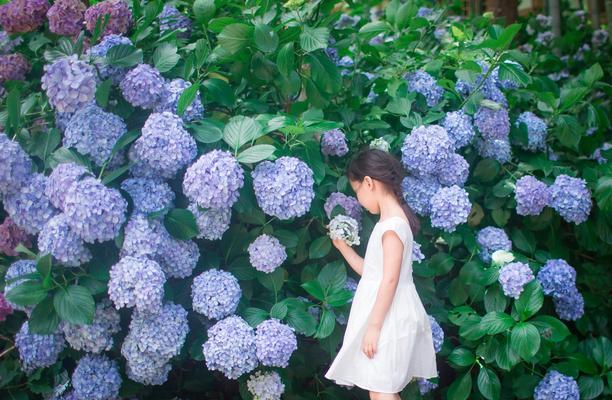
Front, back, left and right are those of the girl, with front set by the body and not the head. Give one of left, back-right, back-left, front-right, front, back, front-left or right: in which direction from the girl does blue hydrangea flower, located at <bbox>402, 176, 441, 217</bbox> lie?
right

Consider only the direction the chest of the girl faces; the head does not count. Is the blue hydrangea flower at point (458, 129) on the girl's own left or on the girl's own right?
on the girl's own right

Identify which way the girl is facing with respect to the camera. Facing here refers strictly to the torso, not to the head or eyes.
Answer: to the viewer's left

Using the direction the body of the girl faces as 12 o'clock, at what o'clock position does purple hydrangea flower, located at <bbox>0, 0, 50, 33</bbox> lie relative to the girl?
The purple hydrangea flower is roughly at 1 o'clock from the girl.

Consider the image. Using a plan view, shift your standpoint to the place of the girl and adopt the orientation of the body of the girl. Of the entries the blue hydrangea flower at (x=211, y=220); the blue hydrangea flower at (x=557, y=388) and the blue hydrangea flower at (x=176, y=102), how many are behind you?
1

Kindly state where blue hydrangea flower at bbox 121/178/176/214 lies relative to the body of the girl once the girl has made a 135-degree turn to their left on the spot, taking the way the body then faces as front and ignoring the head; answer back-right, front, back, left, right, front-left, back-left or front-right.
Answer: back-right

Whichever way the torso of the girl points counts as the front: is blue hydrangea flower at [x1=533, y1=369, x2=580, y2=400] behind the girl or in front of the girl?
behind

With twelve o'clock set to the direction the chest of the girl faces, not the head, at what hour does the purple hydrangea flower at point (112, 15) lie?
The purple hydrangea flower is roughly at 1 o'clock from the girl.

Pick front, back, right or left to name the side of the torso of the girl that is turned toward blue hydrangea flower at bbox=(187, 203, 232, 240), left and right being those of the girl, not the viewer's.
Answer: front

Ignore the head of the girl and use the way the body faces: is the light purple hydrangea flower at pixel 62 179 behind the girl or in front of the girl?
in front
